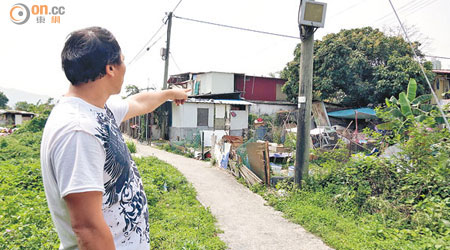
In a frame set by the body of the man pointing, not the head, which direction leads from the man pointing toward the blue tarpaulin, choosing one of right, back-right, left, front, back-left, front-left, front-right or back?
front-left

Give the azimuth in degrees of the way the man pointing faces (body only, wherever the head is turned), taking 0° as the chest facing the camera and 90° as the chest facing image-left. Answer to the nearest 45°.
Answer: approximately 270°

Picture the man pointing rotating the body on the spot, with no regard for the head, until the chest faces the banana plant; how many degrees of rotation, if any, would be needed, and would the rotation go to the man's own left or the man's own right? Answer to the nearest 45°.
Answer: approximately 45° to the man's own left

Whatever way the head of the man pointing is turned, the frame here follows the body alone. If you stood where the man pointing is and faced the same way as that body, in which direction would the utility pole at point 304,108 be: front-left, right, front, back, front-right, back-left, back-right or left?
front-left

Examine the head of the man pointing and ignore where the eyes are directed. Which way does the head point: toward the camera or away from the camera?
away from the camera

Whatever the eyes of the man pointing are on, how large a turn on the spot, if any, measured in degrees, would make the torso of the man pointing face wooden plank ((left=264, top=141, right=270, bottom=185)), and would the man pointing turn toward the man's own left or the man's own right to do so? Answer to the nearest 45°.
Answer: approximately 45° to the man's own left
